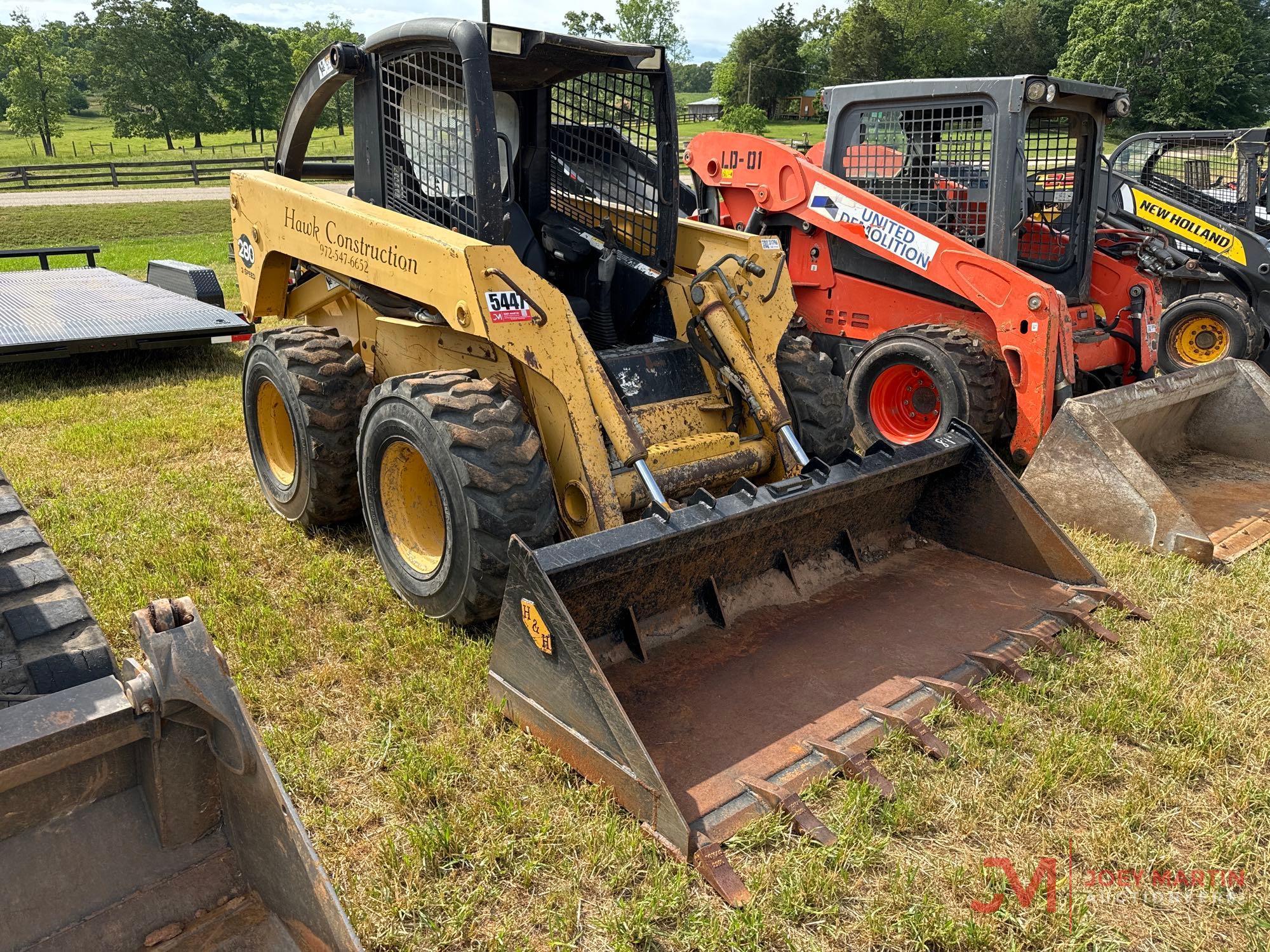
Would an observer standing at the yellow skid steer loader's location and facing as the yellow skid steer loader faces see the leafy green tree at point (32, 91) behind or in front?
behind

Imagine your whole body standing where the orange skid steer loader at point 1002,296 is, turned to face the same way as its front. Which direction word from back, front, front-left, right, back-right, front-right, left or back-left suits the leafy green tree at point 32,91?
back

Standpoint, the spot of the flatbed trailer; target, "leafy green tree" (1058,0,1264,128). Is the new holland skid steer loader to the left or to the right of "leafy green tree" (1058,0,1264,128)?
right

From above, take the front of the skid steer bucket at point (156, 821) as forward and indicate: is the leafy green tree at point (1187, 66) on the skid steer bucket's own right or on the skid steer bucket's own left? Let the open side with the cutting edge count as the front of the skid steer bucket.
on the skid steer bucket's own left

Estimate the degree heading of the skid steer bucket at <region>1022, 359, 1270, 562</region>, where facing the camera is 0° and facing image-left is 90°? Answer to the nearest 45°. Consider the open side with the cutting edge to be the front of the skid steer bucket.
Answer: approximately 315°

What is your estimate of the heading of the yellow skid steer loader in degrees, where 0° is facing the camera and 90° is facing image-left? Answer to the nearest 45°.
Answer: approximately 315°

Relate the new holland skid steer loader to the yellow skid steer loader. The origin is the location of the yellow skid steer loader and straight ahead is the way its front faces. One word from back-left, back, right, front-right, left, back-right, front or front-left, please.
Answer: left

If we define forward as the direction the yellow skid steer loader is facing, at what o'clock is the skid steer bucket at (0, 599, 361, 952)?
The skid steer bucket is roughly at 2 o'clock from the yellow skid steer loader.

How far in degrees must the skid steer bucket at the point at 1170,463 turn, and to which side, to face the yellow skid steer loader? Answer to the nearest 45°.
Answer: approximately 90° to its right

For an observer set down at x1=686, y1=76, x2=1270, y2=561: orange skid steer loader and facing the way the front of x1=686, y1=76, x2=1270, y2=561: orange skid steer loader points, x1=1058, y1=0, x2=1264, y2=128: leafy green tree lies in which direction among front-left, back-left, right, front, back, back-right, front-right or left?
back-left

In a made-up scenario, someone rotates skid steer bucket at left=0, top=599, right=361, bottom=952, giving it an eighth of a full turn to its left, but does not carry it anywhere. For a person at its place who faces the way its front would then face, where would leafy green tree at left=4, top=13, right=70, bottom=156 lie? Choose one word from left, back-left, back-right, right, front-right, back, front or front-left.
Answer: left
